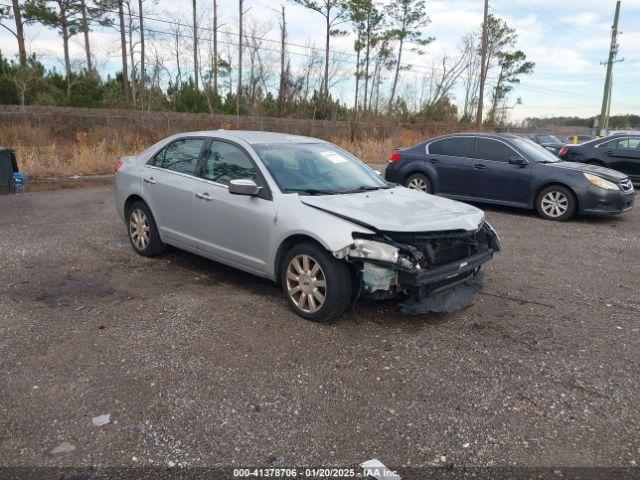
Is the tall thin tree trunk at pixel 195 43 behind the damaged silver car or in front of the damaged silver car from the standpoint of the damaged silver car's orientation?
behind

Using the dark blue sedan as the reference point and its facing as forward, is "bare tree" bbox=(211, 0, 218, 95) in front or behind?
behind

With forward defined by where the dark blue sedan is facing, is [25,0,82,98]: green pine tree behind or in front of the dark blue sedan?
behind

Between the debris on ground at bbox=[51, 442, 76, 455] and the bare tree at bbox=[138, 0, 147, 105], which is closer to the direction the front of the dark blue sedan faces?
the debris on ground

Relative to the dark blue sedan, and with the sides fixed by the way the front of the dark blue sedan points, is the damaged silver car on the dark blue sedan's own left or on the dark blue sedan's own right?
on the dark blue sedan's own right

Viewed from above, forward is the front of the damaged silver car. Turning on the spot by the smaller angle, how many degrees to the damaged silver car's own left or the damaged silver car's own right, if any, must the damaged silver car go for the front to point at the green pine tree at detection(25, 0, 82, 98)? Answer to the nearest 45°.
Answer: approximately 180°

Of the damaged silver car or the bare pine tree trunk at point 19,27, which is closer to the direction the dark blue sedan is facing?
the damaged silver car

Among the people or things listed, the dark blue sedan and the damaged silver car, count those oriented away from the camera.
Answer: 0

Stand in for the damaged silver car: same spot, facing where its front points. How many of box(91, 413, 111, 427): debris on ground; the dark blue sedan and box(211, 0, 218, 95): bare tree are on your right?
1

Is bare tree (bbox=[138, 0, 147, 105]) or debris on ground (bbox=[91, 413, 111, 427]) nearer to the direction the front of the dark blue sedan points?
the debris on ground

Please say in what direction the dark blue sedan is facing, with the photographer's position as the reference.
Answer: facing the viewer and to the right of the viewer

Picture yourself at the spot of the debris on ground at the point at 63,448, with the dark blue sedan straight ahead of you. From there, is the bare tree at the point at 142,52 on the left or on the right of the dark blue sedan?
left

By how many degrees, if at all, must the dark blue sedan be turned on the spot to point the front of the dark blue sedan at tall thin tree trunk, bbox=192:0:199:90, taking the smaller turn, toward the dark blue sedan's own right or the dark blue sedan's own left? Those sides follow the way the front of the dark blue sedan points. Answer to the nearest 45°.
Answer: approximately 180°

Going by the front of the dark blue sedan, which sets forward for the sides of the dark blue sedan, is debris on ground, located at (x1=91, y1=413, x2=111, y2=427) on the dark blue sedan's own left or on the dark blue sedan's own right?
on the dark blue sedan's own right
